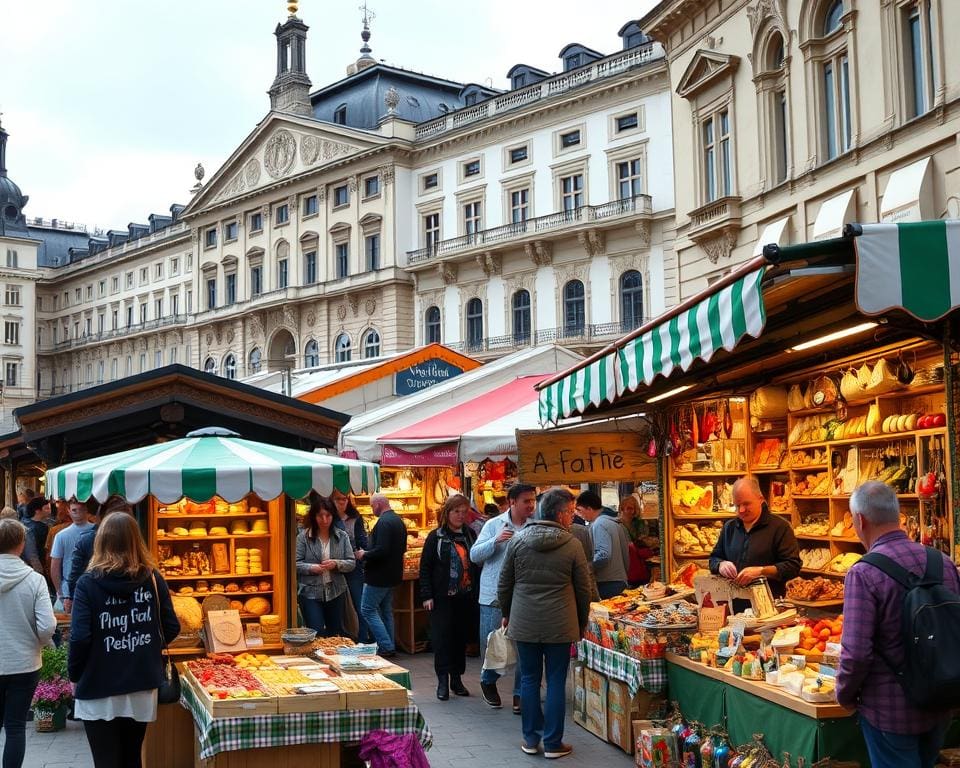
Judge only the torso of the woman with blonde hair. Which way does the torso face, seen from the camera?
away from the camera

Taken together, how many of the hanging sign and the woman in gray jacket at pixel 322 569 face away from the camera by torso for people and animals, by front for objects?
0

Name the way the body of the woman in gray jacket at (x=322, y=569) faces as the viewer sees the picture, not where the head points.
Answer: toward the camera

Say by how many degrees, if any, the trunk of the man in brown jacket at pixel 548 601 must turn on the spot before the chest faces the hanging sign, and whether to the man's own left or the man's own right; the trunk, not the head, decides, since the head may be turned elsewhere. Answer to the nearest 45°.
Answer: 0° — they already face it

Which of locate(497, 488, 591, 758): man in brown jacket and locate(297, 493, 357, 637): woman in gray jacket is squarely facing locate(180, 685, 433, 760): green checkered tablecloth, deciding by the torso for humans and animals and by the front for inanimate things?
the woman in gray jacket

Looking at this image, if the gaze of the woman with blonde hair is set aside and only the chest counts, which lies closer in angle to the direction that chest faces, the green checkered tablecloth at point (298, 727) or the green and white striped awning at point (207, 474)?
the green and white striped awning

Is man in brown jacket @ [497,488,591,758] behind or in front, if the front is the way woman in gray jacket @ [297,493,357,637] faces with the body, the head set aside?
in front

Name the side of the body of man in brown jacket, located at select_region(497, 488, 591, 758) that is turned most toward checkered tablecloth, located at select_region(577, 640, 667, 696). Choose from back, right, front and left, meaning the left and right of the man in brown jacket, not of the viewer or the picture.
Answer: right

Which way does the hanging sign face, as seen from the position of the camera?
facing the viewer

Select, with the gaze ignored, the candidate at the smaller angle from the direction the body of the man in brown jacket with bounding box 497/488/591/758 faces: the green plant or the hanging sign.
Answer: the hanging sign

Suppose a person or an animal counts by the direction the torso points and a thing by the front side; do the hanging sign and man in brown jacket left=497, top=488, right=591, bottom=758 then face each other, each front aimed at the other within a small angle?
yes

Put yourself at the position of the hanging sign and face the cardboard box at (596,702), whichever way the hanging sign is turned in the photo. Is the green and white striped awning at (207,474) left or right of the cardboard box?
right

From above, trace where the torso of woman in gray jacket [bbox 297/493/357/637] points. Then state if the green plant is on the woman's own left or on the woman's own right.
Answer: on the woman's own right

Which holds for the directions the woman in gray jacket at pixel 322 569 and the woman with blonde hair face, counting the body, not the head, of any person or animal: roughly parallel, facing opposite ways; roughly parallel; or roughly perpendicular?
roughly parallel, facing opposite ways

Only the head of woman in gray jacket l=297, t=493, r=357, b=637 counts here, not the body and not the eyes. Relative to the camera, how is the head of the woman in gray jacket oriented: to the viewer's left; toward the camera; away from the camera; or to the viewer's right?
toward the camera

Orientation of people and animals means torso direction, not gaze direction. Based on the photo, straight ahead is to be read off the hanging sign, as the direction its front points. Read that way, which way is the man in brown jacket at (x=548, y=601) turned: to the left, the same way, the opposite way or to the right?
the opposite way

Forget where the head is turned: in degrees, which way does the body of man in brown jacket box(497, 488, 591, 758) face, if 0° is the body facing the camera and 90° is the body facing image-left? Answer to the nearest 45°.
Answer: approximately 180°

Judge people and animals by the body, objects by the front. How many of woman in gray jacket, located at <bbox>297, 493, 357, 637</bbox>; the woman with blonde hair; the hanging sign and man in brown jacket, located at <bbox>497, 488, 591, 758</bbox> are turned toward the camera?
2

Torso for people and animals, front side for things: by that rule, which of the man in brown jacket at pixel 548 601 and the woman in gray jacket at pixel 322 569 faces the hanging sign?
the man in brown jacket
